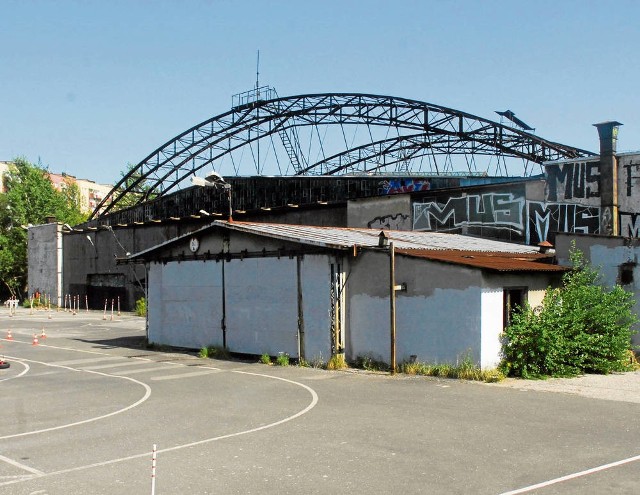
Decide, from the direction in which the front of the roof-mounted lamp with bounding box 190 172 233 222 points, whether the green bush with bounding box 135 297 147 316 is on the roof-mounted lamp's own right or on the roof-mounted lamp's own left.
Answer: on the roof-mounted lamp's own right

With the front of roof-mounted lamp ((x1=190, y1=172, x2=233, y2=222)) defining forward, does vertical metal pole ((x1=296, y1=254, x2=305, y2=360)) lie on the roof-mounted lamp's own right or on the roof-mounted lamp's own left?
on the roof-mounted lamp's own left

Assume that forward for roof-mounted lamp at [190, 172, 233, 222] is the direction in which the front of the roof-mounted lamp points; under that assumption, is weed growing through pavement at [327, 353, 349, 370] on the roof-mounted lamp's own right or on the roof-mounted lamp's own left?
on the roof-mounted lamp's own left
